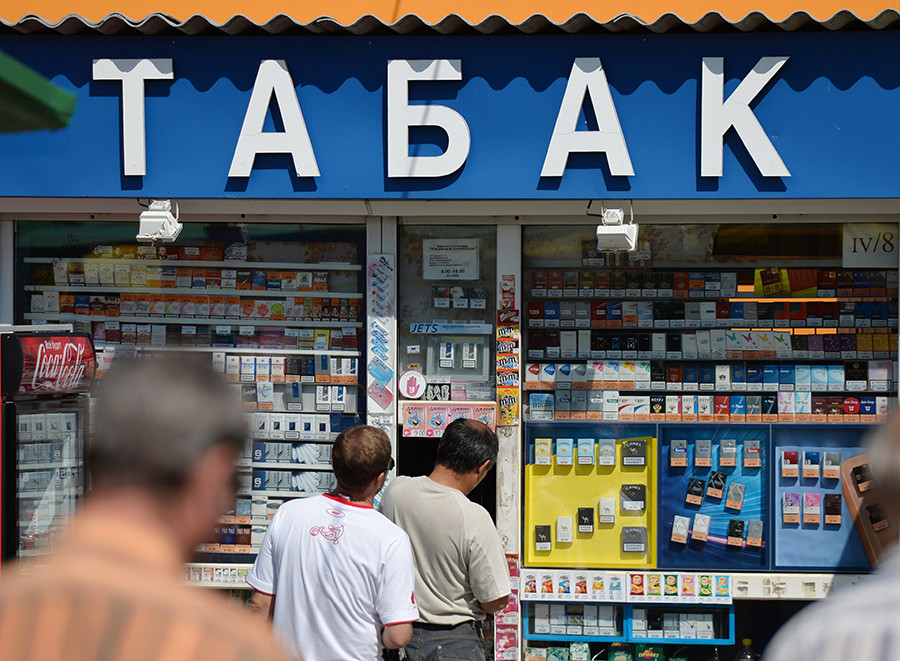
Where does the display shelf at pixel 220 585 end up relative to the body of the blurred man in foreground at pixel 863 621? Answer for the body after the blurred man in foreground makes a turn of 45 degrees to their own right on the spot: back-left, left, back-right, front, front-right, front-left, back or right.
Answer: left

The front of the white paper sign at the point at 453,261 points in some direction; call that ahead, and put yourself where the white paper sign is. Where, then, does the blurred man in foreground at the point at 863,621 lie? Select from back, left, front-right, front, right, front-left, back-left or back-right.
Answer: front

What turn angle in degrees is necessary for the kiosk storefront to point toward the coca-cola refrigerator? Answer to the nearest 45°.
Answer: approximately 90° to its right

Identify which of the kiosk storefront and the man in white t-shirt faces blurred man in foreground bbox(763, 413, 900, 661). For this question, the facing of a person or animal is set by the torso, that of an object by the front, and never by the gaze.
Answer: the kiosk storefront

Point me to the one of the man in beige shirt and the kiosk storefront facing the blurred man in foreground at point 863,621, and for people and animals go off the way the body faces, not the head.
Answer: the kiosk storefront

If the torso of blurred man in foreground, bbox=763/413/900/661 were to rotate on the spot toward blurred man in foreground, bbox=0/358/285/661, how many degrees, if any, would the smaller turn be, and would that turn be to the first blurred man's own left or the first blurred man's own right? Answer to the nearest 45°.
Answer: approximately 135° to the first blurred man's own left

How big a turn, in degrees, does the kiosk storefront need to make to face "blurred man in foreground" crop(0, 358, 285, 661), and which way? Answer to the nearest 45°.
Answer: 0° — it already faces them

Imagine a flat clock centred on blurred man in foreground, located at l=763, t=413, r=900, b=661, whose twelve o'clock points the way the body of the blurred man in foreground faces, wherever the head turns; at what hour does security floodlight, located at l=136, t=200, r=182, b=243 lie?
The security floodlight is roughly at 10 o'clock from the blurred man in foreground.

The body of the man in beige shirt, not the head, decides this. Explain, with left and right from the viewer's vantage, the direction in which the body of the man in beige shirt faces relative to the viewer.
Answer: facing away from the viewer and to the right of the viewer

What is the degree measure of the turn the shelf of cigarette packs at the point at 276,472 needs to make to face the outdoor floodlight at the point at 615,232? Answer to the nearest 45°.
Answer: approximately 45° to its left

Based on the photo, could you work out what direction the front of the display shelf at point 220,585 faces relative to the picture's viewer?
facing the viewer

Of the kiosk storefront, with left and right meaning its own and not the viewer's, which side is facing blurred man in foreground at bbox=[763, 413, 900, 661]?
front

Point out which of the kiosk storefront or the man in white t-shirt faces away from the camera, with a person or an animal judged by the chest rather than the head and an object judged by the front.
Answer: the man in white t-shirt

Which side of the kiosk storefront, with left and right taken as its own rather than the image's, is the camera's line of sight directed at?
front

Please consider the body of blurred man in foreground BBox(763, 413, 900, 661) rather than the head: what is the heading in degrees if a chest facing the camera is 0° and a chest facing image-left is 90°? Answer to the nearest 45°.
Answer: approximately 180°
